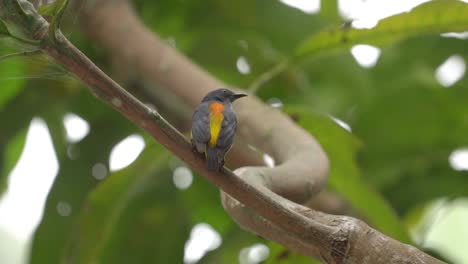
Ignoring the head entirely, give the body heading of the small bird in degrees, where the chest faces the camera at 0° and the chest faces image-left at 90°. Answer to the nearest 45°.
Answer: approximately 180°
